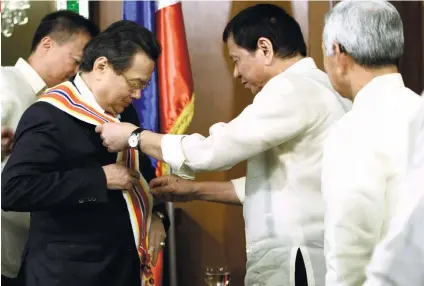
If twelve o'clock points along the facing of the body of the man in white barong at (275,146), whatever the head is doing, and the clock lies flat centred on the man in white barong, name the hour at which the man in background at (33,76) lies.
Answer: The man in background is roughly at 1 o'clock from the man in white barong.

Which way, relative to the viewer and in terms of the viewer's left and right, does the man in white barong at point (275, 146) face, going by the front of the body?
facing to the left of the viewer

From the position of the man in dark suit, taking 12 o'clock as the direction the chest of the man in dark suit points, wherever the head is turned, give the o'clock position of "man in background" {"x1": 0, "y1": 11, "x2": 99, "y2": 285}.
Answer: The man in background is roughly at 7 o'clock from the man in dark suit.

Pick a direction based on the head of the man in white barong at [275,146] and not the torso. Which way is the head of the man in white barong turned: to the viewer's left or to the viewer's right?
to the viewer's left

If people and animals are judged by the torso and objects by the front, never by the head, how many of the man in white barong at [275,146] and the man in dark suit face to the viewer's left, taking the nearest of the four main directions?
1

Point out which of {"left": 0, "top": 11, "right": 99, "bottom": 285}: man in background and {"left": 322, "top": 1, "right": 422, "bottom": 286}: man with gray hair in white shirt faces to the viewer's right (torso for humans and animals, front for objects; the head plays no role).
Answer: {"left": 0, "top": 11, "right": 99, "bottom": 285}: man in background

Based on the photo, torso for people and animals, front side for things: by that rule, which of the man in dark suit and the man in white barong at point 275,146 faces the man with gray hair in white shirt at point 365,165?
the man in dark suit
